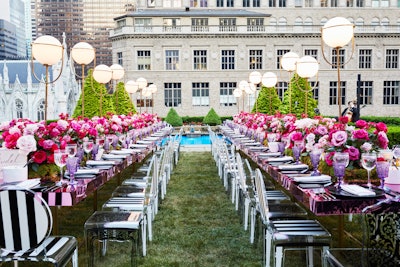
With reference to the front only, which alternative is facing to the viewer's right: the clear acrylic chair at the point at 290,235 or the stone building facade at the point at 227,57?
the clear acrylic chair

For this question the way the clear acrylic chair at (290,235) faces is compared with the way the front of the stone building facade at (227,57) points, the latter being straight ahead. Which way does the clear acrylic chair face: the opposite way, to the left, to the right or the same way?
to the left

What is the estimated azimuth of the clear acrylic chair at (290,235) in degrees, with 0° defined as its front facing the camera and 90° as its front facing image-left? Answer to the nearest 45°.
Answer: approximately 270°

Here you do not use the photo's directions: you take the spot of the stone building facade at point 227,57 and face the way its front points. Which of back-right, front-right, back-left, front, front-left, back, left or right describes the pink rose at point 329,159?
front

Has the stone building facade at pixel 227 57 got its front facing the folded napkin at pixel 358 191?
yes

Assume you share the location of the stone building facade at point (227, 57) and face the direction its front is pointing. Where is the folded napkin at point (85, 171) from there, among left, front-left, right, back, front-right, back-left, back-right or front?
front

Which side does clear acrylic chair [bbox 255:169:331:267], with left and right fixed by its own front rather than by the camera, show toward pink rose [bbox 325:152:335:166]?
left

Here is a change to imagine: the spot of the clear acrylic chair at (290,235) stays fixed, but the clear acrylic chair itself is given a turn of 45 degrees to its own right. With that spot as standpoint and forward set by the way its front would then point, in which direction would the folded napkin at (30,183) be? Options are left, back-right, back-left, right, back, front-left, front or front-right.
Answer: back-right

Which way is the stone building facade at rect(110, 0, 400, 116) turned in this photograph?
toward the camera

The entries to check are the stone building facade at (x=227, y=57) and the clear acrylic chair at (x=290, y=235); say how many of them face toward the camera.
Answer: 1

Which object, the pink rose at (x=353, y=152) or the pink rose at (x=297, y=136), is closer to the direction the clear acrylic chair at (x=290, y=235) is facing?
the pink rose at (x=353, y=152)

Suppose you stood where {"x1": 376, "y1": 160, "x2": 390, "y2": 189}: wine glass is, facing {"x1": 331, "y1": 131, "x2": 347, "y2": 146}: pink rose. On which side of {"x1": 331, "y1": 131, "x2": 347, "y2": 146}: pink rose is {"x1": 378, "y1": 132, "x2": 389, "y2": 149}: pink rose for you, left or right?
right

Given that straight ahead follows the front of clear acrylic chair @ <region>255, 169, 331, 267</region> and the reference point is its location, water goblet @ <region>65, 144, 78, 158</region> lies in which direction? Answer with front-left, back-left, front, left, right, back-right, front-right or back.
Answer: back

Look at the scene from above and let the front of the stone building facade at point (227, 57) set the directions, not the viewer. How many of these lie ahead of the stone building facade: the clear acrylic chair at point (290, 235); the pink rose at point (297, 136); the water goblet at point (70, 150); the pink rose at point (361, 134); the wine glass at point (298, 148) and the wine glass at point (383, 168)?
6

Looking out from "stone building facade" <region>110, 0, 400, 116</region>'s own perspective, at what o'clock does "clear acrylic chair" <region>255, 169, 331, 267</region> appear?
The clear acrylic chair is roughly at 12 o'clock from the stone building facade.

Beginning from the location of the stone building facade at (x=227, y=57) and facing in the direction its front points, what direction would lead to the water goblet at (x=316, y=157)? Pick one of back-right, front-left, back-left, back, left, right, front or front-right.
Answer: front

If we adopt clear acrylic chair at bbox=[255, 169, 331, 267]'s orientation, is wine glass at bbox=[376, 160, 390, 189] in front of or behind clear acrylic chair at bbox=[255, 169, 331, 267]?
in front
